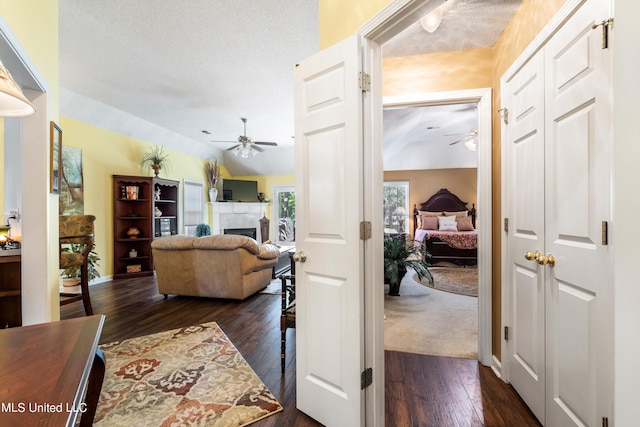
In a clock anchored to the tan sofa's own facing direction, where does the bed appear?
The bed is roughly at 1 o'clock from the tan sofa.

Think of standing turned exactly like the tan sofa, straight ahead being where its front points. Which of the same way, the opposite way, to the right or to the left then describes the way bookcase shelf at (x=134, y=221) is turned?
to the right

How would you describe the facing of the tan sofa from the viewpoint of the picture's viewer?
facing away from the viewer and to the right of the viewer

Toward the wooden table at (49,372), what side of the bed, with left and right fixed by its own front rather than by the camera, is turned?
front

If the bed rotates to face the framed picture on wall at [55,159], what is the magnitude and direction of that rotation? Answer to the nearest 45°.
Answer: approximately 45° to its right

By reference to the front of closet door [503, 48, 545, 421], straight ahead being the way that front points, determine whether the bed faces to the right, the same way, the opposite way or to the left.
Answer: to the left

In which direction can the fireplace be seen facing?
toward the camera

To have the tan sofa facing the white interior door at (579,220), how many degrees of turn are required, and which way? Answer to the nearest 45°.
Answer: approximately 90° to its right

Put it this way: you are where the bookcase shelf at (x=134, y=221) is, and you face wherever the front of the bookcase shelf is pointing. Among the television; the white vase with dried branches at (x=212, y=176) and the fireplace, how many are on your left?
3

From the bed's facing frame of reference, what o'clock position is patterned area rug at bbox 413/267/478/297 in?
The patterned area rug is roughly at 12 o'clock from the bed.

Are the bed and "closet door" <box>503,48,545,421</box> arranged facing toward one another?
no

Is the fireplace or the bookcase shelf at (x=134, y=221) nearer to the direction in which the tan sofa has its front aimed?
the fireplace

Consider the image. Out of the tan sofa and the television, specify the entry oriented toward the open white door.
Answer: the television

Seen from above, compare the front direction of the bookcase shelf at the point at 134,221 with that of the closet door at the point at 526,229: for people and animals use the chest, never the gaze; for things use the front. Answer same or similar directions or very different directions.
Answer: very different directions

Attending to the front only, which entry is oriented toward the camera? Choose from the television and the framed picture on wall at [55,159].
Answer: the television

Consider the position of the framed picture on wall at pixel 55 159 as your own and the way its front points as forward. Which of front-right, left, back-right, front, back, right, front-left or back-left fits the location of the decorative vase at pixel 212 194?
front-left

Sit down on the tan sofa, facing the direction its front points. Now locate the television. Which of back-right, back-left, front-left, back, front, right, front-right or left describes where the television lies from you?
front-left

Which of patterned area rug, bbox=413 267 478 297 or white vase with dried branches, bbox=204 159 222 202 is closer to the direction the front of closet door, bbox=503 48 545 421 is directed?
the white vase with dried branches

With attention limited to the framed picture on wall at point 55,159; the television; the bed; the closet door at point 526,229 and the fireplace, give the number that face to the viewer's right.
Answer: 1

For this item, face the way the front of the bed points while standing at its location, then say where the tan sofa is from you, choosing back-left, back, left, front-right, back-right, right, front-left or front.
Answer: front-right

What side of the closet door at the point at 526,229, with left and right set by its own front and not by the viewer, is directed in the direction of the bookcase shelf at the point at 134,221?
front

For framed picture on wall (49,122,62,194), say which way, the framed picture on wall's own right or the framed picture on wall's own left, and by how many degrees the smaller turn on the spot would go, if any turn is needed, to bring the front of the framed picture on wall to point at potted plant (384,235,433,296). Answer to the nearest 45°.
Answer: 0° — it already faces it

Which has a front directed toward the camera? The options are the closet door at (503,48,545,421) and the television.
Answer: the television

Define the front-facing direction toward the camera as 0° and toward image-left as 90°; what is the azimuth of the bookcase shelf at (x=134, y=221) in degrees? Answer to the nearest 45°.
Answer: approximately 315°
